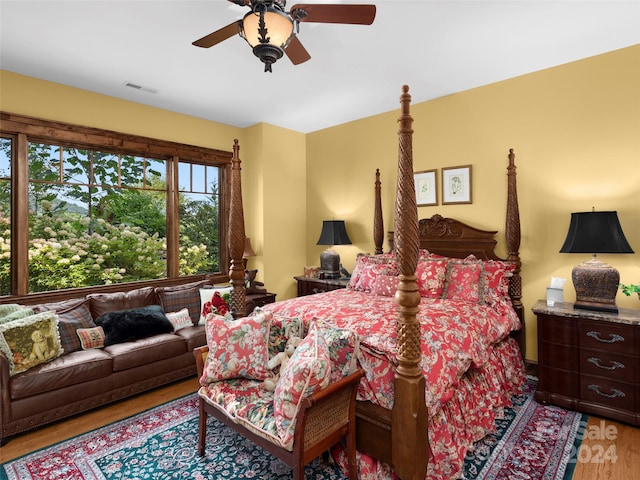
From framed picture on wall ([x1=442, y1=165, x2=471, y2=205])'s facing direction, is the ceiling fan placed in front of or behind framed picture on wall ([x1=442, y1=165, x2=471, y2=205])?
in front

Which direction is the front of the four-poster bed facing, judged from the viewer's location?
facing the viewer and to the left of the viewer

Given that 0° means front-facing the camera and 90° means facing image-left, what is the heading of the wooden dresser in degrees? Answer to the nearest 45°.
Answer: approximately 45°

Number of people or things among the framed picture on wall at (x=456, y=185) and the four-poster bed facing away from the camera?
0

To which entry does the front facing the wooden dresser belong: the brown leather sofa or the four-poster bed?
the brown leather sofa

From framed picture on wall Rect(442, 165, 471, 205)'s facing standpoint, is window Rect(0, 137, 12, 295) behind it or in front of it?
in front

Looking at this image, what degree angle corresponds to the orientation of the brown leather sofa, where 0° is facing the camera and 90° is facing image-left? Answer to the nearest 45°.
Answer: approximately 315°

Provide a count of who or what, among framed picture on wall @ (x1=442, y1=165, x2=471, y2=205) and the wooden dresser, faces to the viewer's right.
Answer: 0

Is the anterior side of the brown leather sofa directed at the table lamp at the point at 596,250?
yes

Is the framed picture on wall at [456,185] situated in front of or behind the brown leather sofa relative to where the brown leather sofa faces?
in front

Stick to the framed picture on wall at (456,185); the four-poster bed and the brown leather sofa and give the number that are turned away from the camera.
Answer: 0

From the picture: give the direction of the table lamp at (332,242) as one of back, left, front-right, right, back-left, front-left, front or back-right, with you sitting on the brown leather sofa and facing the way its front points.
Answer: front-left

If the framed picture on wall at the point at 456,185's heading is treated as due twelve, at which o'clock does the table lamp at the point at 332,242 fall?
The table lamp is roughly at 2 o'clock from the framed picture on wall.

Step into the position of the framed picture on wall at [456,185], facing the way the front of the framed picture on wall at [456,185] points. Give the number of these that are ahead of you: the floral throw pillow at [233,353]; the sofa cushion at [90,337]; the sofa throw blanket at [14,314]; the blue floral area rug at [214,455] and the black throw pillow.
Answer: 5

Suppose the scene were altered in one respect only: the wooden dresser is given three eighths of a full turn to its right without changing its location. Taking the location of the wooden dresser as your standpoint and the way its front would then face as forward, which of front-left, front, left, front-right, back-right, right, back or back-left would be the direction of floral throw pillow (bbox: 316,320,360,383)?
back-left

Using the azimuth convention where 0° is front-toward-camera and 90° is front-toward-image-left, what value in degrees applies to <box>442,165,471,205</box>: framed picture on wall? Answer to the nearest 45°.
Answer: approximately 45°
